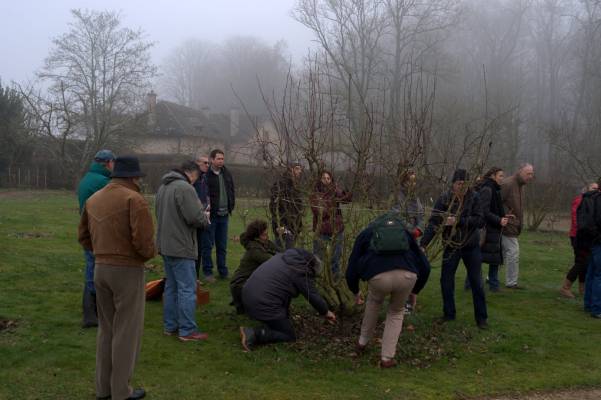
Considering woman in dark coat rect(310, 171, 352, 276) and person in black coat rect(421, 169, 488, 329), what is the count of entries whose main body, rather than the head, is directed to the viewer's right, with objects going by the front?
0

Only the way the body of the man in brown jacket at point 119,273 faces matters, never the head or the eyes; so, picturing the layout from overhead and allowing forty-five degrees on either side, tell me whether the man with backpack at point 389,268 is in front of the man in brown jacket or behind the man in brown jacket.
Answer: in front

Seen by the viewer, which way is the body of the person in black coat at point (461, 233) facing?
toward the camera

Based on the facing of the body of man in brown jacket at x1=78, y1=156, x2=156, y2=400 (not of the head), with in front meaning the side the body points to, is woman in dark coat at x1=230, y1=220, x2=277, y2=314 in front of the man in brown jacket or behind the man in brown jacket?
in front

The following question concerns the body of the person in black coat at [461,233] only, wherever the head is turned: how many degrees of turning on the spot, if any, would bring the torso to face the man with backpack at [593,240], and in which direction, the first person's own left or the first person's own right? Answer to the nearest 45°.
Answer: approximately 135° to the first person's own left

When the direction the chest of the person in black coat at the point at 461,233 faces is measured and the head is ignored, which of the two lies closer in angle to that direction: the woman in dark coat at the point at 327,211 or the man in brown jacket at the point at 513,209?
the woman in dark coat

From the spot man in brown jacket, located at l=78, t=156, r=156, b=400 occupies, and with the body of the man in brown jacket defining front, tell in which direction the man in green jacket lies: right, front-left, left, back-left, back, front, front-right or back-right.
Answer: front-left

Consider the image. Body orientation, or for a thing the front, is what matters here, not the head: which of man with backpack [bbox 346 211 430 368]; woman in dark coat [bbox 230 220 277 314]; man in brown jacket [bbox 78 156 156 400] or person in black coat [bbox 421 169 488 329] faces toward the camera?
the person in black coat

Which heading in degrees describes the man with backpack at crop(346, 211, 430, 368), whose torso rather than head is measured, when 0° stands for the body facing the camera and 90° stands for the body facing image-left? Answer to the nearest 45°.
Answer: approximately 180°

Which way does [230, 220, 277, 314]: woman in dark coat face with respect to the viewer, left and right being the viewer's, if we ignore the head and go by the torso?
facing to the right of the viewer

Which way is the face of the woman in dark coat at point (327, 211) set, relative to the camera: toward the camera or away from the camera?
toward the camera

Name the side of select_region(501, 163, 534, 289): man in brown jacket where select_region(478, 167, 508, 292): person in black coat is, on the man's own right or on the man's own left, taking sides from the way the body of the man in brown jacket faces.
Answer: on the man's own right

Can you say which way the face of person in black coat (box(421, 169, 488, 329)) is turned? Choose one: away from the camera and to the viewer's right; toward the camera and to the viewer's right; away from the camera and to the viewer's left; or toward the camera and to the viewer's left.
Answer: toward the camera and to the viewer's left

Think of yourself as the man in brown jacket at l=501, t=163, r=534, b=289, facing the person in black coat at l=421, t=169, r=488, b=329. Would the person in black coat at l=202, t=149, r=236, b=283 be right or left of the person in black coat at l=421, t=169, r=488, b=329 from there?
right
